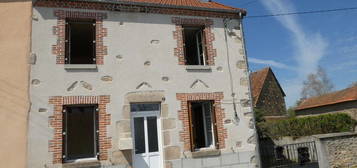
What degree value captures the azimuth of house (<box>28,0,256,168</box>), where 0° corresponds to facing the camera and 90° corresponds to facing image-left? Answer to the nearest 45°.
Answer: approximately 0°

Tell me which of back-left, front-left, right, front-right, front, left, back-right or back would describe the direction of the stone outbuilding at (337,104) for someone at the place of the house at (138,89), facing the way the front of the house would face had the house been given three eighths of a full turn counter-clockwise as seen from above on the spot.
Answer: front

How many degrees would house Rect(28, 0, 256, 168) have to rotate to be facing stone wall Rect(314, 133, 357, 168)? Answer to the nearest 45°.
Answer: approximately 90° to its left

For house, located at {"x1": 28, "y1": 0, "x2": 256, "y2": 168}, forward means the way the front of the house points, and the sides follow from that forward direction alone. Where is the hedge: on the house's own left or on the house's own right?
on the house's own left
